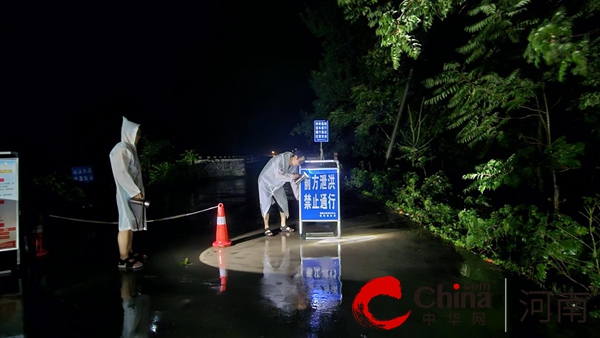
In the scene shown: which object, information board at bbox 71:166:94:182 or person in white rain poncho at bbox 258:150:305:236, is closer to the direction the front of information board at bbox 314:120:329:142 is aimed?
the person in white rain poncho

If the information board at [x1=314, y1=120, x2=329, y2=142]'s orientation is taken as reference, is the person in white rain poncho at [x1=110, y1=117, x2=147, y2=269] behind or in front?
in front

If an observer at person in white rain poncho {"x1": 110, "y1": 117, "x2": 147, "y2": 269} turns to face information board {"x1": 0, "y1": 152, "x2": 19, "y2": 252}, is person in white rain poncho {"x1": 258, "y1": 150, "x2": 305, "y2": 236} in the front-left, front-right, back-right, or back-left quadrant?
back-right

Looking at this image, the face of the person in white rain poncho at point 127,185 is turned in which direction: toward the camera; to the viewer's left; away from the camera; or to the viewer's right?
to the viewer's right

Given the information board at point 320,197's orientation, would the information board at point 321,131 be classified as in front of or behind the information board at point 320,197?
behind

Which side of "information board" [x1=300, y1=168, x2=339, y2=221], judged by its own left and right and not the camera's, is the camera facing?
front

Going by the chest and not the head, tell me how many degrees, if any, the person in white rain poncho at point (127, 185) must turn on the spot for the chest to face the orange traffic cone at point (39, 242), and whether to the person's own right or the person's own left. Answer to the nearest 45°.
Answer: approximately 135° to the person's own left

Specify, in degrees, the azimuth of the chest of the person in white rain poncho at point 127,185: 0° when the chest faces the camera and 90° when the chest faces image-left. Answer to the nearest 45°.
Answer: approximately 270°

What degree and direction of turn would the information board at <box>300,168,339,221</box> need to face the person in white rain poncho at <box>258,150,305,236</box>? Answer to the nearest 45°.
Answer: approximately 90° to its right

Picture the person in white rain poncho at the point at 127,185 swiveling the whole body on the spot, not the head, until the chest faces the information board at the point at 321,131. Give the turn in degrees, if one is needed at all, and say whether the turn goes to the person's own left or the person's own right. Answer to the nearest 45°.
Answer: approximately 45° to the person's own left

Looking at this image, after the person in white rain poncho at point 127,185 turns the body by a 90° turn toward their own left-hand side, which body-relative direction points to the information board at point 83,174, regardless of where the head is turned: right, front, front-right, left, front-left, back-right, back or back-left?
front

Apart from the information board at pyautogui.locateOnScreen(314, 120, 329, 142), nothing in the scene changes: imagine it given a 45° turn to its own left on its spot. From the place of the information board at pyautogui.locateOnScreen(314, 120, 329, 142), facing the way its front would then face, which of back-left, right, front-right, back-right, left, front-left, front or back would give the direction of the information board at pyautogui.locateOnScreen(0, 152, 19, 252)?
right

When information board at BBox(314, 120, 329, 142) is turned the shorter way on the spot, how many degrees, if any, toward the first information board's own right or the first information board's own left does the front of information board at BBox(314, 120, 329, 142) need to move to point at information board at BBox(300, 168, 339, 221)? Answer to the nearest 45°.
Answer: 0° — it already faces it

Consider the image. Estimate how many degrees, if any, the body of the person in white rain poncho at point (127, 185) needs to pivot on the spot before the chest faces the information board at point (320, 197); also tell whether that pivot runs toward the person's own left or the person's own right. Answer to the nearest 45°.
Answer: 0° — they already face it
